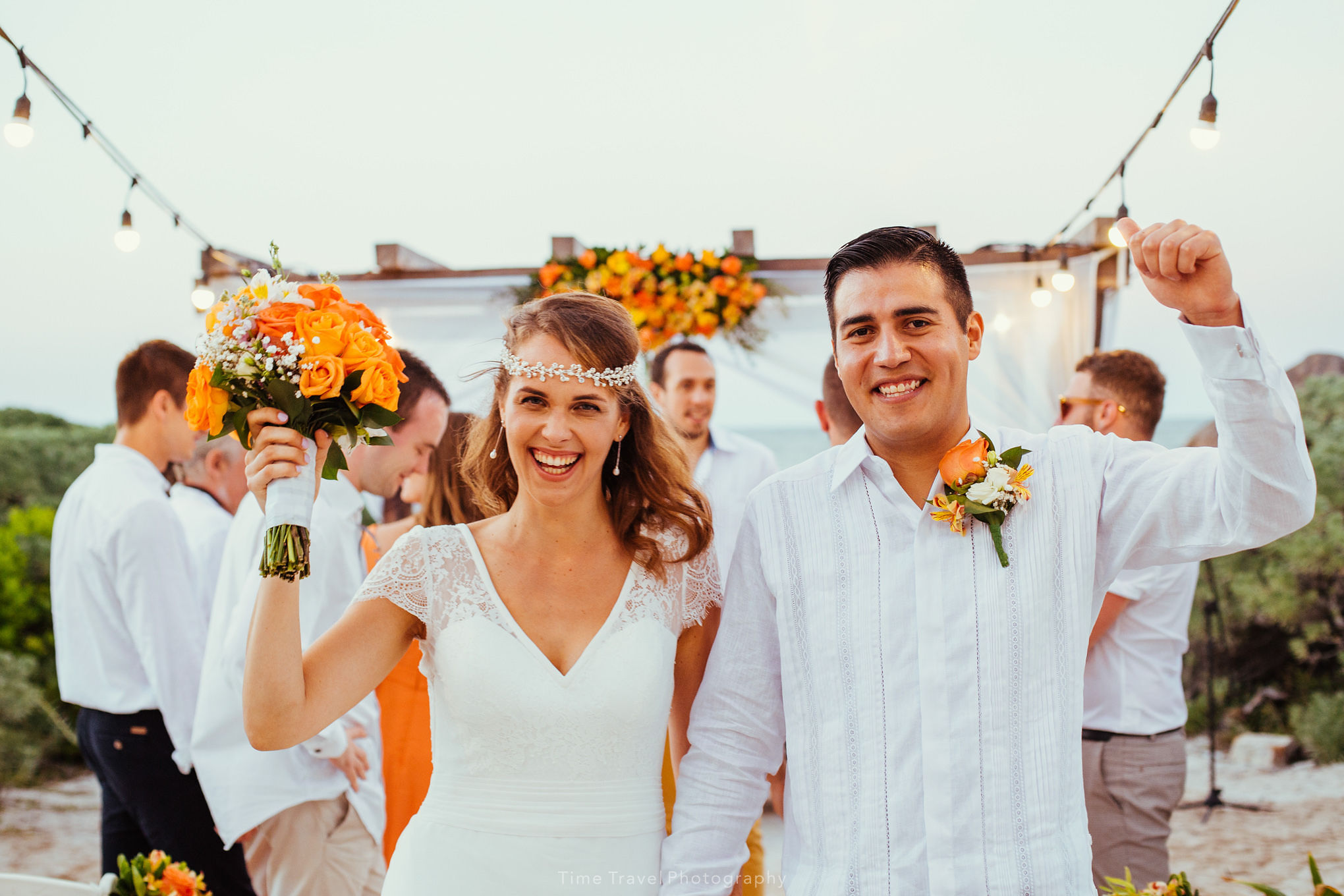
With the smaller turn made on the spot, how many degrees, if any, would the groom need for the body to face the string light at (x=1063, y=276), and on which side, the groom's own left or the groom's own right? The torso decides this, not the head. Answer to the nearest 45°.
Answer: approximately 180°

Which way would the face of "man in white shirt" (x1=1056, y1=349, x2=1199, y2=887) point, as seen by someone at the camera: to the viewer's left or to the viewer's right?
to the viewer's left

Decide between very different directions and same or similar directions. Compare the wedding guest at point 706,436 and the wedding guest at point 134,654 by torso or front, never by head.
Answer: very different directions

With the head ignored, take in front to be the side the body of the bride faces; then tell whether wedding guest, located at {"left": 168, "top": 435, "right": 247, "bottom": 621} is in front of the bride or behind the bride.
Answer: behind
